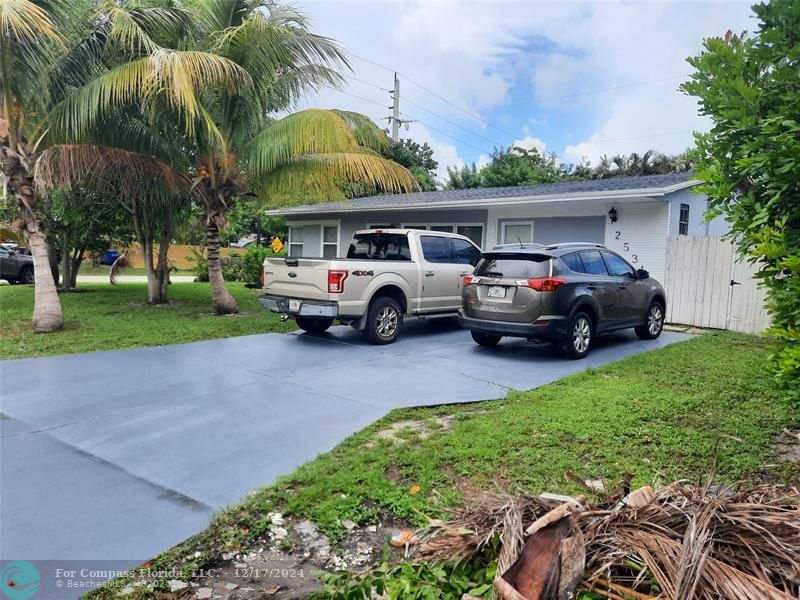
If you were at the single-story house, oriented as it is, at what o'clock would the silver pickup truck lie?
The silver pickup truck is roughly at 12 o'clock from the single-story house.

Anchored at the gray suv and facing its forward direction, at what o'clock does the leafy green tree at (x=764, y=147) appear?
The leafy green tree is roughly at 4 o'clock from the gray suv.

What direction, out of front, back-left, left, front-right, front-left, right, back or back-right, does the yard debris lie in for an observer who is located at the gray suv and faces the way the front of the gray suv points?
back-right

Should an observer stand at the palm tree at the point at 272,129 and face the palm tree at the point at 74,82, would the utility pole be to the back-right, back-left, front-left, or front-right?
back-right

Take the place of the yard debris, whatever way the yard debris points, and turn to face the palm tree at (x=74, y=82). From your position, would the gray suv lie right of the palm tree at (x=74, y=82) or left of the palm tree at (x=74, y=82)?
right

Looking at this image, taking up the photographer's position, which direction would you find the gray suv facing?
facing away from the viewer and to the right of the viewer

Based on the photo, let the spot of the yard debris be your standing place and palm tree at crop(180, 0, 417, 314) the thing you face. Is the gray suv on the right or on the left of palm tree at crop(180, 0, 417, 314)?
right

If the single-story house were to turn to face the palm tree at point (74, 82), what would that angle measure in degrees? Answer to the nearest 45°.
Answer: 0° — it already faces it

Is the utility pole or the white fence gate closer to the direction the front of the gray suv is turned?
the white fence gate

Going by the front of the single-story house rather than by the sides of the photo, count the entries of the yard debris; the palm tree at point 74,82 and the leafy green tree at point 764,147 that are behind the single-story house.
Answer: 0

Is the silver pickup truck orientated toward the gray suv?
no

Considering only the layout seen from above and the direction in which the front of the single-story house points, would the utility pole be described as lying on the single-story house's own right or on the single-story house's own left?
on the single-story house's own right

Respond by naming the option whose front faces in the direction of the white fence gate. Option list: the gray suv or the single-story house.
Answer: the gray suv

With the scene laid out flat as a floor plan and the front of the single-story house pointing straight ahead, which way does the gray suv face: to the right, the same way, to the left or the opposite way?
the opposite way

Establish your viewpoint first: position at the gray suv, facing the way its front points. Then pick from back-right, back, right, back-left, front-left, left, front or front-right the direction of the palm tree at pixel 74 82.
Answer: back-left

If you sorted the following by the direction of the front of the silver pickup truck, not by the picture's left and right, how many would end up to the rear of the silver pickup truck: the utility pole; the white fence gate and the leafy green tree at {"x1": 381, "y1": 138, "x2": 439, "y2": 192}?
0

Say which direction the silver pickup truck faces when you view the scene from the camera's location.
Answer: facing away from the viewer and to the right of the viewer

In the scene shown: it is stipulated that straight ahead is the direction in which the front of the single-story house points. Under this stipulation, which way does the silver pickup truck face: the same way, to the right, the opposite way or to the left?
the opposite way

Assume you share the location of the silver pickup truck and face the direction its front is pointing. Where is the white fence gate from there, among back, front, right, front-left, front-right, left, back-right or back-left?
front-right

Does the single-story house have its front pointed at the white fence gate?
no

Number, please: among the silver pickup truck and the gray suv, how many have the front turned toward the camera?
0

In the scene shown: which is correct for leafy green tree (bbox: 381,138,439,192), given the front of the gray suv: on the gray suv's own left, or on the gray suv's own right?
on the gray suv's own left

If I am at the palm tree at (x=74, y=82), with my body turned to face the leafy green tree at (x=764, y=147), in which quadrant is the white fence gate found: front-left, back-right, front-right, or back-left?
front-left
